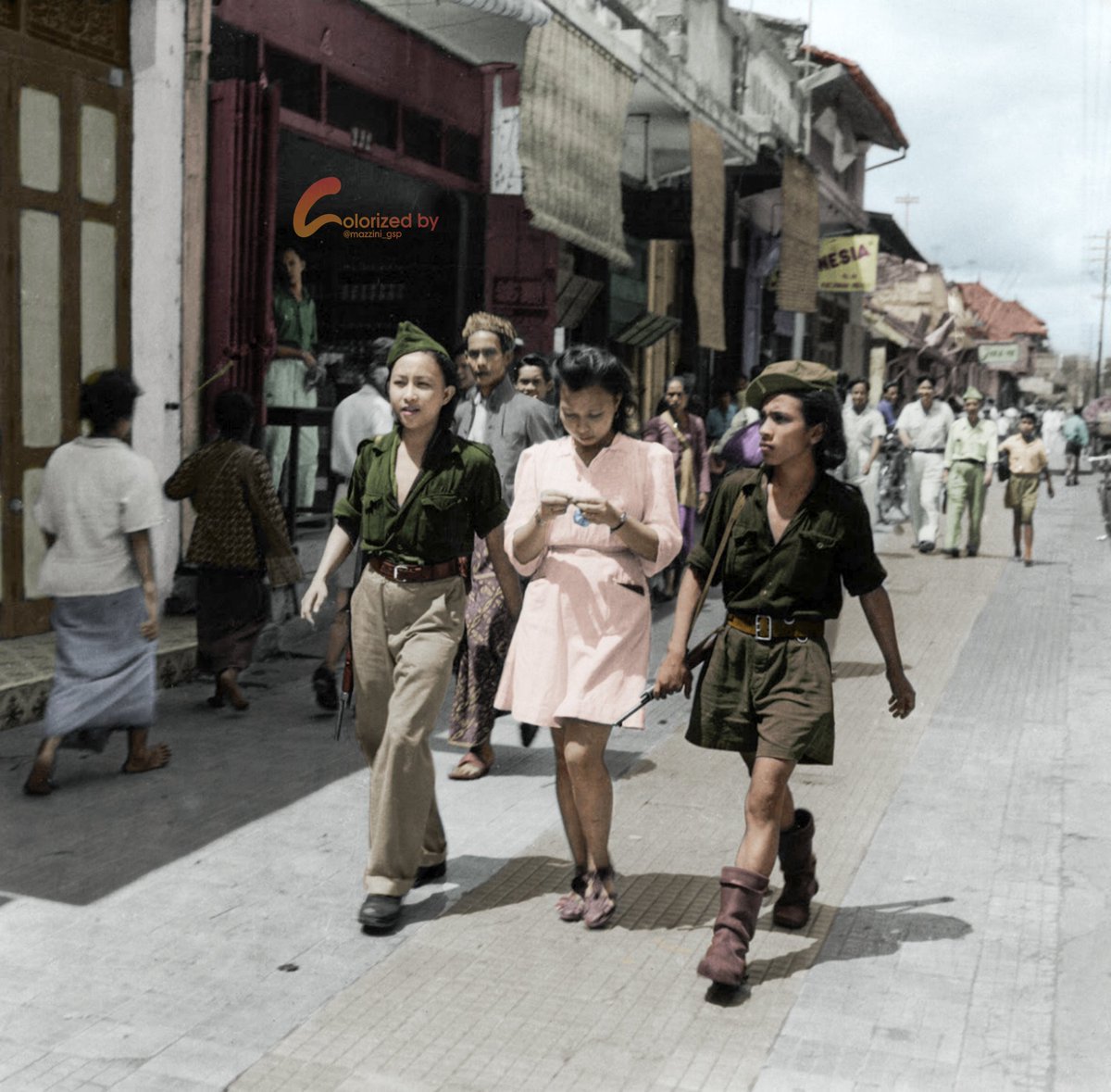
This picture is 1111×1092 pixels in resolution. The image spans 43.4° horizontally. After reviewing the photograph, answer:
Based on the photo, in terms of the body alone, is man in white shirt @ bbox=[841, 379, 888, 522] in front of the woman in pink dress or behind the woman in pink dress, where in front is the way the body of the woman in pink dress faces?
behind

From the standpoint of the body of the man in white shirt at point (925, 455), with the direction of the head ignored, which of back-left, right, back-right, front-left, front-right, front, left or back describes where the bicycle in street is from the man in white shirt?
back

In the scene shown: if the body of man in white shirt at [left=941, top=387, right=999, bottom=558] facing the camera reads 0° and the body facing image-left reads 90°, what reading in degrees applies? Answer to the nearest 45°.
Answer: approximately 0°

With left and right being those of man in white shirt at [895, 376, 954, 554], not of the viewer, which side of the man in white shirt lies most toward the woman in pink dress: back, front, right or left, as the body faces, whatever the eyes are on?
front

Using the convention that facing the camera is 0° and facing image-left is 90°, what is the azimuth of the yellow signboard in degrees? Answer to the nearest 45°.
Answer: approximately 0°

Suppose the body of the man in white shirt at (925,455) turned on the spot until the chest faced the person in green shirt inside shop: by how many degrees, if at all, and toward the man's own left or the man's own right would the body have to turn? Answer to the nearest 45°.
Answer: approximately 45° to the man's own right
